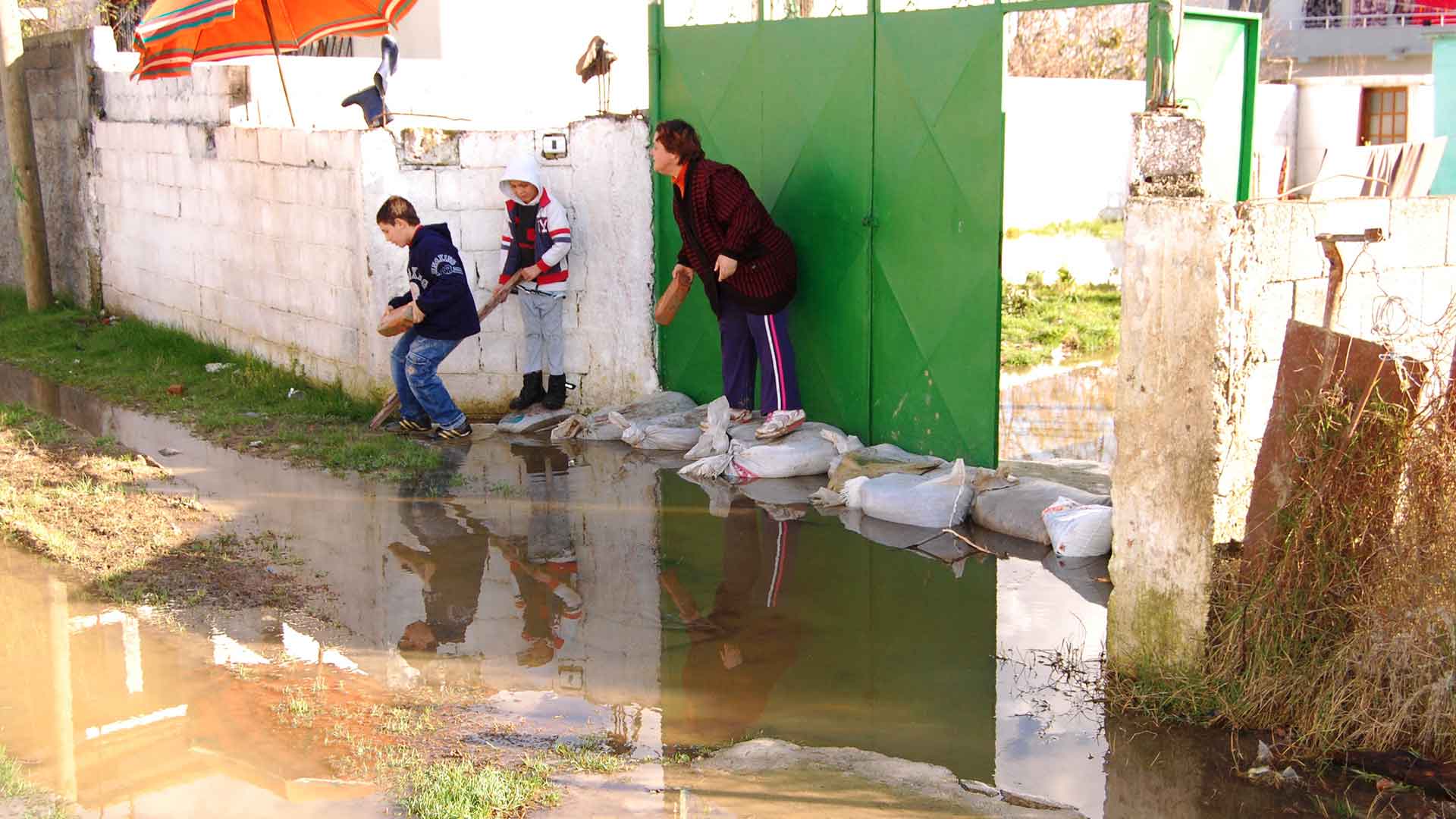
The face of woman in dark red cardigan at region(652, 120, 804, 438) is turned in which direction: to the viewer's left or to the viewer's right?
to the viewer's left

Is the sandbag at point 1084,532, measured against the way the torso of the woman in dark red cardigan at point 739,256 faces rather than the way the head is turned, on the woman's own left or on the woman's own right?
on the woman's own left

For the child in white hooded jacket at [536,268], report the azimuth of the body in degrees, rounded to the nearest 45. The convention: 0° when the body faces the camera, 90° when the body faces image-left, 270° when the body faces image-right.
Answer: approximately 45°

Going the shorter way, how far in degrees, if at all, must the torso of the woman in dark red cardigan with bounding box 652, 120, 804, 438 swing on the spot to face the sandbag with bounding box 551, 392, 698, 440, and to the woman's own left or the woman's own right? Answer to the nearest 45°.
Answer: approximately 45° to the woman's own right

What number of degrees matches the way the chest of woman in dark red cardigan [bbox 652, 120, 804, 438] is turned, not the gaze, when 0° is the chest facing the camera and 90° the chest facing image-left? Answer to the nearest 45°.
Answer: approximately 90°

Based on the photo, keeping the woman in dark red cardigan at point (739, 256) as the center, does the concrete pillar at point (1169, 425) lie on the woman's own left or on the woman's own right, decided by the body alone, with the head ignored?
on the woman's own left

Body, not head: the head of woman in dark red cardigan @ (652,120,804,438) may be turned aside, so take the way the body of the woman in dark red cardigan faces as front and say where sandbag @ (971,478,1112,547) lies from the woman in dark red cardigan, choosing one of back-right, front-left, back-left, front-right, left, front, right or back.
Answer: back-left

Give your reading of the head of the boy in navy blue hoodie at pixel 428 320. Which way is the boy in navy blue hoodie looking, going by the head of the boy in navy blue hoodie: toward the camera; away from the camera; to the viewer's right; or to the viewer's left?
to the viewer's left

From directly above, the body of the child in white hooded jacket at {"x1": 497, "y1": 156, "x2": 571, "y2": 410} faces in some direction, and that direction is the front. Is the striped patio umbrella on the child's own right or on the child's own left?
on the child's own right

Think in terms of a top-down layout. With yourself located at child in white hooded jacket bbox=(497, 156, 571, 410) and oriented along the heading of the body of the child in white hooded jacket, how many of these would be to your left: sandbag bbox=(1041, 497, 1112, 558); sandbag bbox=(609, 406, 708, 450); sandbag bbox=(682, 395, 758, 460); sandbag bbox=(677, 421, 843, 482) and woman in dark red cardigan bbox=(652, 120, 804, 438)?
5

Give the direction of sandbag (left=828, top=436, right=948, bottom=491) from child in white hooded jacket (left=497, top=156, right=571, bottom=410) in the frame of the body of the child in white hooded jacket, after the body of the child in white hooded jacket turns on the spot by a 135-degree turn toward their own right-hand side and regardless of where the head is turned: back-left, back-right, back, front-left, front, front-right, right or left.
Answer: back-right

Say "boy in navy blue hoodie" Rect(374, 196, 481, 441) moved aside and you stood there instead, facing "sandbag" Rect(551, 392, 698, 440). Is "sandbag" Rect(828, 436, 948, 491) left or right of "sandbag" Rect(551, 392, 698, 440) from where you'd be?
right
